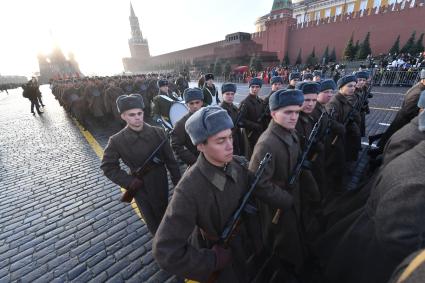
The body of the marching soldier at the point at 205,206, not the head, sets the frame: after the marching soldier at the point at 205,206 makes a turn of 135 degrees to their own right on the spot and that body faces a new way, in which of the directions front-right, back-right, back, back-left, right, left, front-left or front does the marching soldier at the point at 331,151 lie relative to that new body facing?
back-right

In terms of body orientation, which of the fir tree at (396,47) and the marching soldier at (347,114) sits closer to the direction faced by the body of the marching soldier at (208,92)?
the marching soldier
